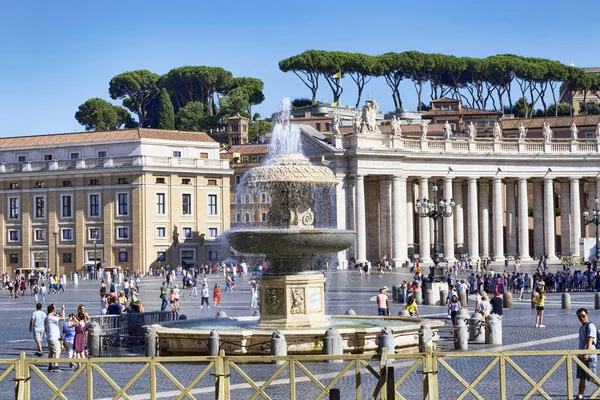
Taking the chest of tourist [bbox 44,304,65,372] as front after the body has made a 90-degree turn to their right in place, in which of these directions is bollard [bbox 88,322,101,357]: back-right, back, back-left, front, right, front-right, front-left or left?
left

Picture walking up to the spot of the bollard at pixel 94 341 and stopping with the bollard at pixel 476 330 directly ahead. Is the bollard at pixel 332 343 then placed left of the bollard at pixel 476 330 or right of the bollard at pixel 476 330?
right

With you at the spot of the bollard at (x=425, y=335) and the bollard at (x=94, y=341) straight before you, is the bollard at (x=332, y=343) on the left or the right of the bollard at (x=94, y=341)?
left
